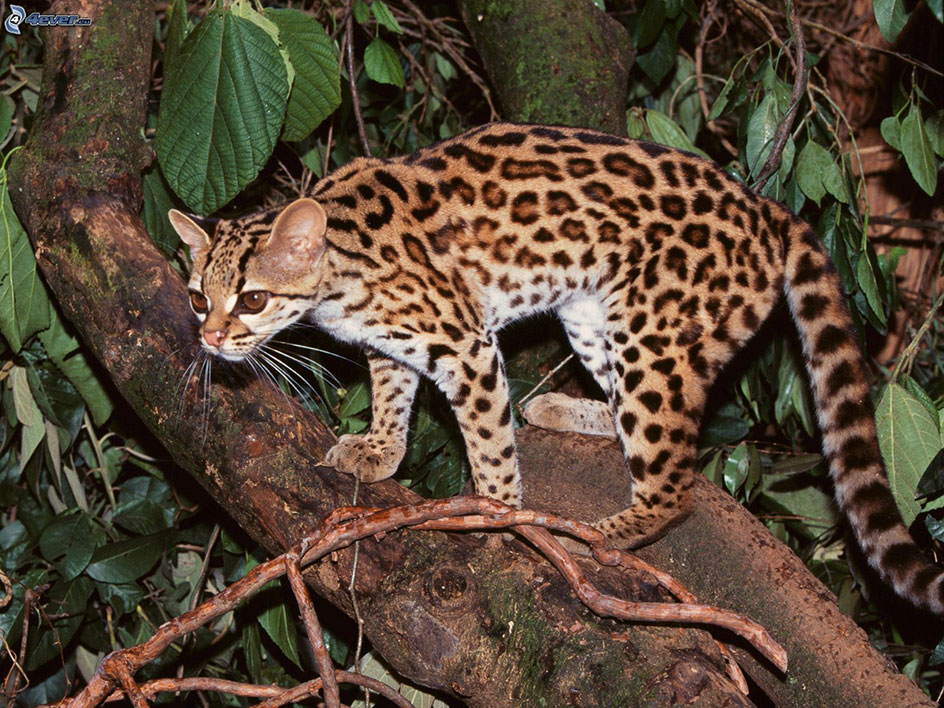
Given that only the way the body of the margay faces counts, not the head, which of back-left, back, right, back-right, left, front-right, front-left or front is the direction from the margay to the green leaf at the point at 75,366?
front

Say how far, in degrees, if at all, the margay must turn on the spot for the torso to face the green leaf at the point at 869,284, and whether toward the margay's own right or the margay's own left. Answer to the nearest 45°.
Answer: approximately 135° to the margay's own right

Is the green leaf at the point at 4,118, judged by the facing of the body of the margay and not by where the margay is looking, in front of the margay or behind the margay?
in front

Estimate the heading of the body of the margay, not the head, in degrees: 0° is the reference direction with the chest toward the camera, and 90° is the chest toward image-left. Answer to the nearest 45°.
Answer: approximately 90°

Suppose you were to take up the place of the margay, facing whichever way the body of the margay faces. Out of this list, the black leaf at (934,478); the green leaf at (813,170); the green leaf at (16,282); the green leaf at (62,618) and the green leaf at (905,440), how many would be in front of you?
2

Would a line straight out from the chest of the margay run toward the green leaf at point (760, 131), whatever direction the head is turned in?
no

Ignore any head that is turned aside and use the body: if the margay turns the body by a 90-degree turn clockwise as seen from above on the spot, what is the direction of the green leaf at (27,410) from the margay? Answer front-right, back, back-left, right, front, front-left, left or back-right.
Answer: left

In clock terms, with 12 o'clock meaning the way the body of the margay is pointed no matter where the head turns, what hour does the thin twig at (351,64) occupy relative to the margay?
The thin twig is roughly at 2 o'clock from the margay.

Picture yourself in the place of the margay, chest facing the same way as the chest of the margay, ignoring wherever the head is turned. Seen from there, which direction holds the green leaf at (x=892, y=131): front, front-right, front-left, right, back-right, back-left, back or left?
back-right

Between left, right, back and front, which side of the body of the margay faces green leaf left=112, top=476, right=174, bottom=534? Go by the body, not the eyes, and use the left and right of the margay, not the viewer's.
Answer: front

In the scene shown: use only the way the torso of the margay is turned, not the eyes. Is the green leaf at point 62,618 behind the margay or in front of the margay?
in front

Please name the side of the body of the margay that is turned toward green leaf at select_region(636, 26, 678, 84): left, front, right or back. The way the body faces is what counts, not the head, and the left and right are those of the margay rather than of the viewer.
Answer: right

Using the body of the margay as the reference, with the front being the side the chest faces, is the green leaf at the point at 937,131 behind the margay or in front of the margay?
behind
